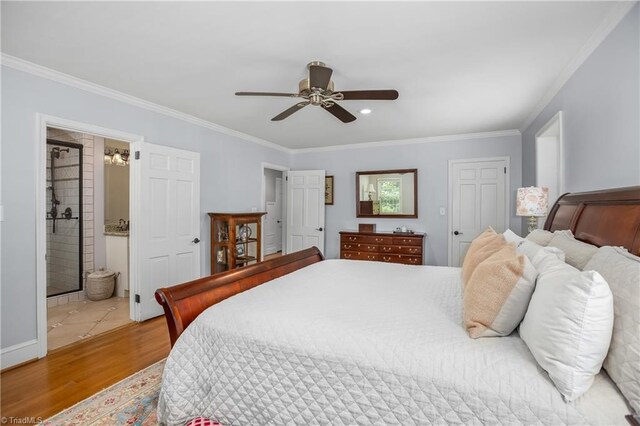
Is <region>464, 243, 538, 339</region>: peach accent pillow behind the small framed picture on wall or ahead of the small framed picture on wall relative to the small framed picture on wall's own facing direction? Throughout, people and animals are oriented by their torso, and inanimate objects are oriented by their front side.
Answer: ahead

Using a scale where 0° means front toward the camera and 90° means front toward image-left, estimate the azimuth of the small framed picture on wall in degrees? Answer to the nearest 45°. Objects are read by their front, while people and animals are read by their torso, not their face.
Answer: approximately 0°

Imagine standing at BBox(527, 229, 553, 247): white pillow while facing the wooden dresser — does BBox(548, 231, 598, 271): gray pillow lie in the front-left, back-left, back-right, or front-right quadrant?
back-left

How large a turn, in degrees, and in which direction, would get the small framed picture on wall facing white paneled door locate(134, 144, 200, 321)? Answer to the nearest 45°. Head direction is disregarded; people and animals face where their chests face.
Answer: approximately 45° to its right

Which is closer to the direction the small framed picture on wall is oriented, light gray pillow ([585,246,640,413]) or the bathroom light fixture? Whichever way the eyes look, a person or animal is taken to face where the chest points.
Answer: the light gray pillow

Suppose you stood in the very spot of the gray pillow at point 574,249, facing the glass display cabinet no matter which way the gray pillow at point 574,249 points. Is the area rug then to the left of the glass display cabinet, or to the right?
left

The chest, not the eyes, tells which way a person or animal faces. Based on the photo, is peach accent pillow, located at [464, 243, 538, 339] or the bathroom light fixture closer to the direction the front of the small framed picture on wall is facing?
the peach accent pillow

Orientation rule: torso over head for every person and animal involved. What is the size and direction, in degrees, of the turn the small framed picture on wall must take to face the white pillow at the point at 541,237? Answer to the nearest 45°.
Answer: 0° — it already faces it

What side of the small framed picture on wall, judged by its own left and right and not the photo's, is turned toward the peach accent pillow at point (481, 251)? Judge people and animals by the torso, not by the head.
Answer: front

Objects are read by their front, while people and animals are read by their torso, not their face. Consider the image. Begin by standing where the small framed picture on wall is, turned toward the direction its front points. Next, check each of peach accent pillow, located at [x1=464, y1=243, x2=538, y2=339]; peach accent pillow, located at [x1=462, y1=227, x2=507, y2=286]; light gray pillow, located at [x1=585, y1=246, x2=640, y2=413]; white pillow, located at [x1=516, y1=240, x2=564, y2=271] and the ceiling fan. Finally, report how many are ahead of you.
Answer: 5

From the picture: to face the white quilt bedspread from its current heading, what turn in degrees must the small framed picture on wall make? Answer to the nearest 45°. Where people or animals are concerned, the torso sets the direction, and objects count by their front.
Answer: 0° — it already faces it

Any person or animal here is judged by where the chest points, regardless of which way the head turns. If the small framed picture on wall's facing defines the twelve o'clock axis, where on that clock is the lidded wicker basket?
The lidded wicker basket is roughly at 2 o'clock from the small framed picture on wall.
